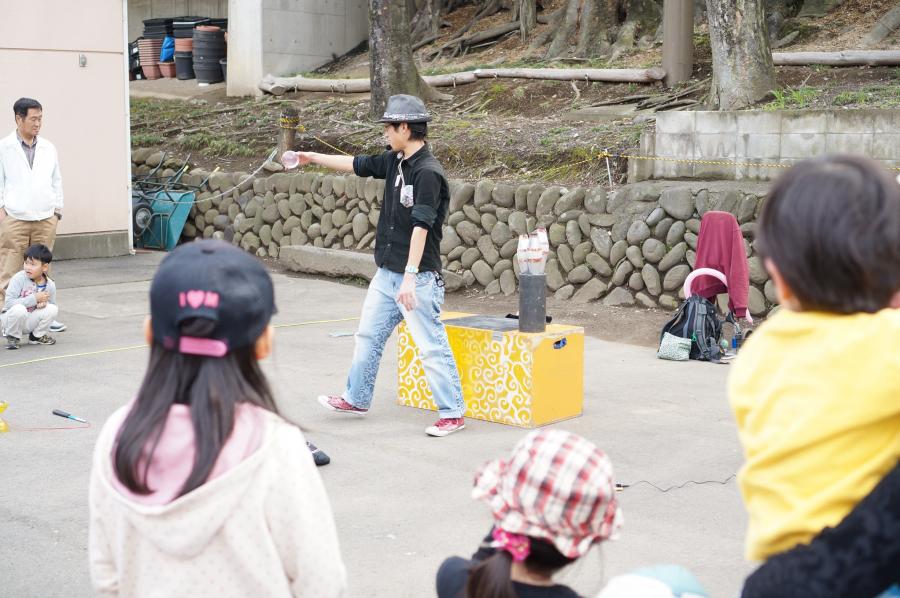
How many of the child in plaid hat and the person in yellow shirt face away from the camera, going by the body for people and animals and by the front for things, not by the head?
2

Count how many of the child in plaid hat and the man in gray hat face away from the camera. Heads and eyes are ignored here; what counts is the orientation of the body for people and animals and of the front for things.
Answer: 1

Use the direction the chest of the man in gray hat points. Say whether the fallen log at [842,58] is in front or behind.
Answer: behind

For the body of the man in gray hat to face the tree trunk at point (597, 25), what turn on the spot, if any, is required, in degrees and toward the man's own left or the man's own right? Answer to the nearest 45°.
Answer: approximately 135° to the man's own right

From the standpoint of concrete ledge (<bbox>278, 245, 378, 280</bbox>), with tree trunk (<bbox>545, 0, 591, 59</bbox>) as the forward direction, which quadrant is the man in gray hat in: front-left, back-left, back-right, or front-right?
back-right

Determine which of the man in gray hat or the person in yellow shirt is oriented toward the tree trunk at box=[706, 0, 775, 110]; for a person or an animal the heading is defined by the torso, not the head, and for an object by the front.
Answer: the person in yellow shirt

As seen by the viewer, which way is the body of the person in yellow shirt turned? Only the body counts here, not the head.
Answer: away from the camera

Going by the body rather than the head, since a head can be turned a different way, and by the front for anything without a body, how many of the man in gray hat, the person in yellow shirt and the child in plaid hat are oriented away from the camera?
2

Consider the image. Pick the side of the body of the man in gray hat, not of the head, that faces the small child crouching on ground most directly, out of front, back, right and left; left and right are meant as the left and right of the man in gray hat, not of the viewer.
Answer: right

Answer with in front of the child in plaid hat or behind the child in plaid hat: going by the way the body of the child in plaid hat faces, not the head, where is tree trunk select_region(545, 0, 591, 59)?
in front

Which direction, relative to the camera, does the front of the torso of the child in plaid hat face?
away from the camera

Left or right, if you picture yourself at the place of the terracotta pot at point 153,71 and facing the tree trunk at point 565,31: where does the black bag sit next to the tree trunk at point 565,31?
right

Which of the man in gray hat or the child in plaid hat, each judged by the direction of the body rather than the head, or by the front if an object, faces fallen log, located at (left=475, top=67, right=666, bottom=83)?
the child in plaid hat

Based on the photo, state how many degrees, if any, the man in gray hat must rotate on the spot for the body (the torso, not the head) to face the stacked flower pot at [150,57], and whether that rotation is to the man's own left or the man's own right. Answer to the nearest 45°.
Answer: approximately 135° to the man's own right

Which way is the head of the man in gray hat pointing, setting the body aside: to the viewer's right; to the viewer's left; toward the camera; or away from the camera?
to the viewer's left

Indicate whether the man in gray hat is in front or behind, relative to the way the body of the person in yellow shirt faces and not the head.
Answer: in front

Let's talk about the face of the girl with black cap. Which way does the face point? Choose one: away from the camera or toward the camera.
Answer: away from the camera
